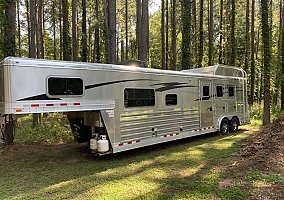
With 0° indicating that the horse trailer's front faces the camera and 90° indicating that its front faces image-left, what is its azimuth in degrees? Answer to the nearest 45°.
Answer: approximately 45°
